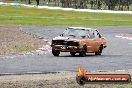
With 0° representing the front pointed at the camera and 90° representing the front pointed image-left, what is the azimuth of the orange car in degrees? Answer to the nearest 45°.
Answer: approximately 45°
